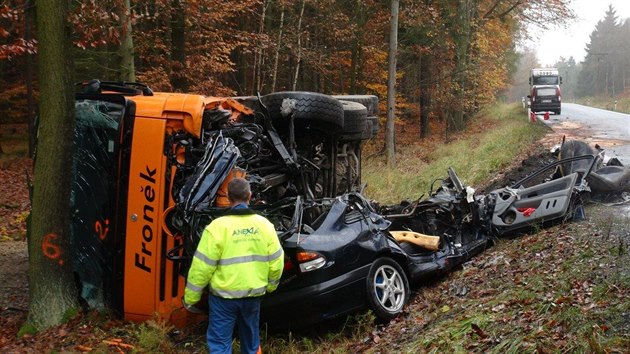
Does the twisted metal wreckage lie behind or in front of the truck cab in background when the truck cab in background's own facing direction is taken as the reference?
in front

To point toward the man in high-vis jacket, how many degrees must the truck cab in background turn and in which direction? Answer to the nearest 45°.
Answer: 0° — it already faces them

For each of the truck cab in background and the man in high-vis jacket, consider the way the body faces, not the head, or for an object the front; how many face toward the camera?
1

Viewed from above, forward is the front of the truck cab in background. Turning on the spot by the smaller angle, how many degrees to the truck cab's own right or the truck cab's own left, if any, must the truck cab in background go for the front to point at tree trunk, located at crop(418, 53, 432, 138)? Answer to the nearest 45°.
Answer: approximately 45° to the truck cab's own right

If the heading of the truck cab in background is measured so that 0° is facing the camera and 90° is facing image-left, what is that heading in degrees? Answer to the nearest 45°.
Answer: approximately 0°

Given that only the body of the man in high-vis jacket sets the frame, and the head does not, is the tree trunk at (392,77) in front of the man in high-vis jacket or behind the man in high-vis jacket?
in front

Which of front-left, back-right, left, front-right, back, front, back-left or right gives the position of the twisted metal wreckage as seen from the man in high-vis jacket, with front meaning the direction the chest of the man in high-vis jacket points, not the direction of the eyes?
front

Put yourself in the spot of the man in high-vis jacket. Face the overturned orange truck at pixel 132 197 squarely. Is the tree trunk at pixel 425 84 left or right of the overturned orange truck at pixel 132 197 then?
right

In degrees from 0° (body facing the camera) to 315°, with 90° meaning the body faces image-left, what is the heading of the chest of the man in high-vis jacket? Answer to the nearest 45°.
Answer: approximately 180°

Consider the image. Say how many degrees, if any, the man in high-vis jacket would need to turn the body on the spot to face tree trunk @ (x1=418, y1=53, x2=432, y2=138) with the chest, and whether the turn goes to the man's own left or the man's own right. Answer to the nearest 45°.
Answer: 0° — they already face it

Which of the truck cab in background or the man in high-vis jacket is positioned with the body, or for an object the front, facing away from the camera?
the man in high-vis jacket
